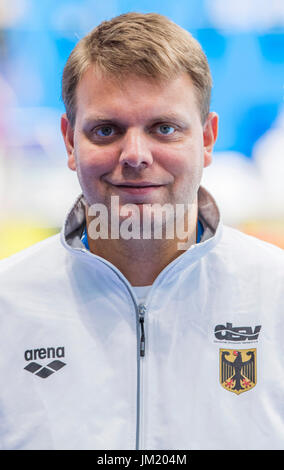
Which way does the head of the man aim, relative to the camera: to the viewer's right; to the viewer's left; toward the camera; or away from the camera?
toward the camera

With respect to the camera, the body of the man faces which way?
toward the camera
